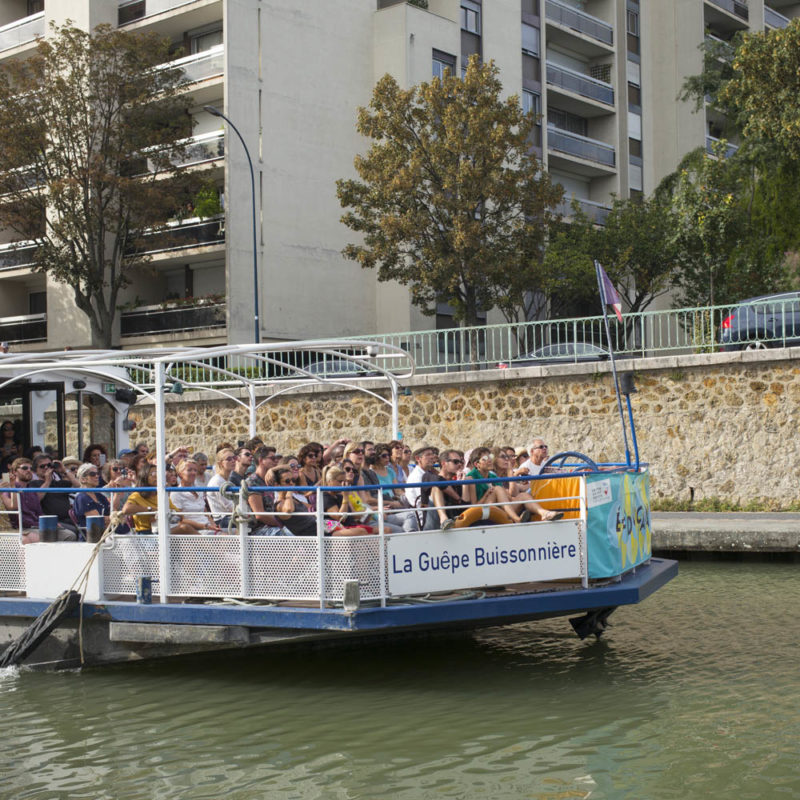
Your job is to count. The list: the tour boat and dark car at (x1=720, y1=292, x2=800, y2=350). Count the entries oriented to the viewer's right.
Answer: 2

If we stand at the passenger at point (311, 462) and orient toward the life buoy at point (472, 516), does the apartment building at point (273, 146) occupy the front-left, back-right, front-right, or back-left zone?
back-left

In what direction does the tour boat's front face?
to the viewer's right

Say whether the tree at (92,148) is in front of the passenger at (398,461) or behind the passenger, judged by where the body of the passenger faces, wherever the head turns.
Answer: behind
